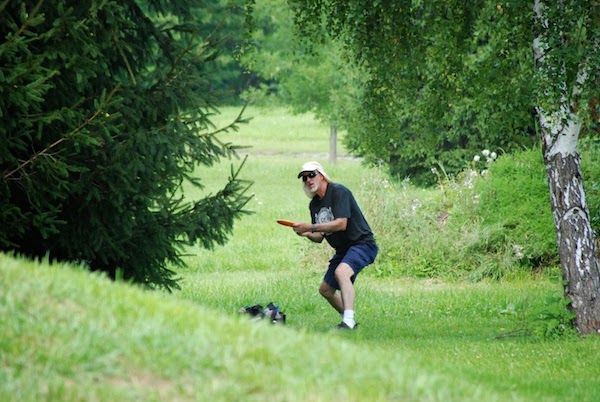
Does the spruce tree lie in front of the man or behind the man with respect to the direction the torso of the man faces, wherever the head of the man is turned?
in front

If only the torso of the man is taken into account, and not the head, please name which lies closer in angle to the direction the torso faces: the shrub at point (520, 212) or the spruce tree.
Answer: the spruce tree

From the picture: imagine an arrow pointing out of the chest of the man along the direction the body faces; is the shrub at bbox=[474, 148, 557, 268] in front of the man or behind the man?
behind

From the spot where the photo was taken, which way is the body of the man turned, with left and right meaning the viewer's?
facing the viewer and to the left of the viewer
